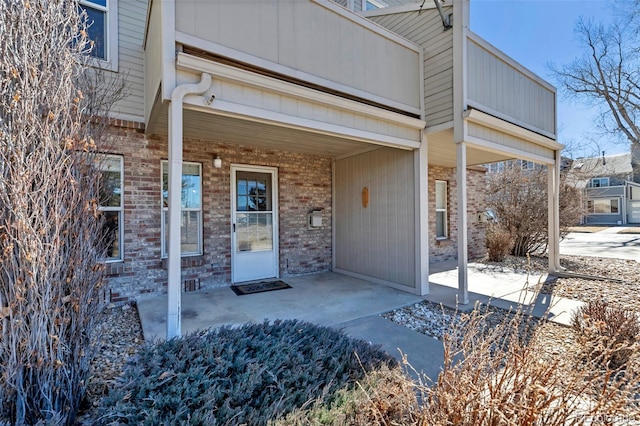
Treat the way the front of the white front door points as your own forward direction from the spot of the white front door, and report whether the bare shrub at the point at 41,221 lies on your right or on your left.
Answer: on your right

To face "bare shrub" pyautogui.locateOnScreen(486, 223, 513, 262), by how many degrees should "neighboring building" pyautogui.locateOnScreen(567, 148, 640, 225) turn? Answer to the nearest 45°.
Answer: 0° — it already faces it

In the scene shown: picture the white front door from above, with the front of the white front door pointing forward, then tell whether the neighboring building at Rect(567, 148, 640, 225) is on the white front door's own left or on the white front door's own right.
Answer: on the white front door's own left

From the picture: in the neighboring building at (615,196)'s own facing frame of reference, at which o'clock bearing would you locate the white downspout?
The white downspout is roughly at 12 o'clock from the neighboring building.

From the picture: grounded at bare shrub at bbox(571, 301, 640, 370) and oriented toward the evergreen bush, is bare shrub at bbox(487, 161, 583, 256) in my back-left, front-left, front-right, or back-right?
back-right

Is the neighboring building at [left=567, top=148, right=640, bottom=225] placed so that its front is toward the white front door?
yes

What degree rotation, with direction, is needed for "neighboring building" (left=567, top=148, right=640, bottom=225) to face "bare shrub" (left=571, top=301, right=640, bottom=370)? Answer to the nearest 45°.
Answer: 0° — it already faces it

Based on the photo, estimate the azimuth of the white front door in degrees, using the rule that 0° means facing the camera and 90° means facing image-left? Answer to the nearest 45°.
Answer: approximately 315°

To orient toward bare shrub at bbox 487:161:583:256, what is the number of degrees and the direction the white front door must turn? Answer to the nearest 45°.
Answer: approximately 45° to its left

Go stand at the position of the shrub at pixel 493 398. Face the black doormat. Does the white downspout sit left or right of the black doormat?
left

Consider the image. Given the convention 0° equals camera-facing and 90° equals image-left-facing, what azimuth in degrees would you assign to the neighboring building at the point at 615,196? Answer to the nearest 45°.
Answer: approximately 0°
